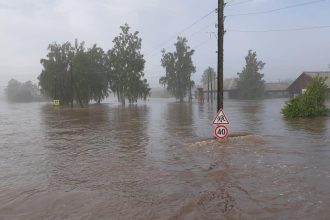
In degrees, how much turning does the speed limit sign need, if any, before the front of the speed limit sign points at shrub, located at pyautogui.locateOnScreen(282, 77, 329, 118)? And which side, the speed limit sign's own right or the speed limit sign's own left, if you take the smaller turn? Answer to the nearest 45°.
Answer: approximately 135° to the speed limit sign's own left

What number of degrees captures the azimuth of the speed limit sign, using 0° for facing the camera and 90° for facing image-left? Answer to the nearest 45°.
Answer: approximately 0°

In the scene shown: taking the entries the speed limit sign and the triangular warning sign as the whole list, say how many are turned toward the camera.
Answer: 2

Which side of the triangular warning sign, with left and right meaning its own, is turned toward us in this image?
front
